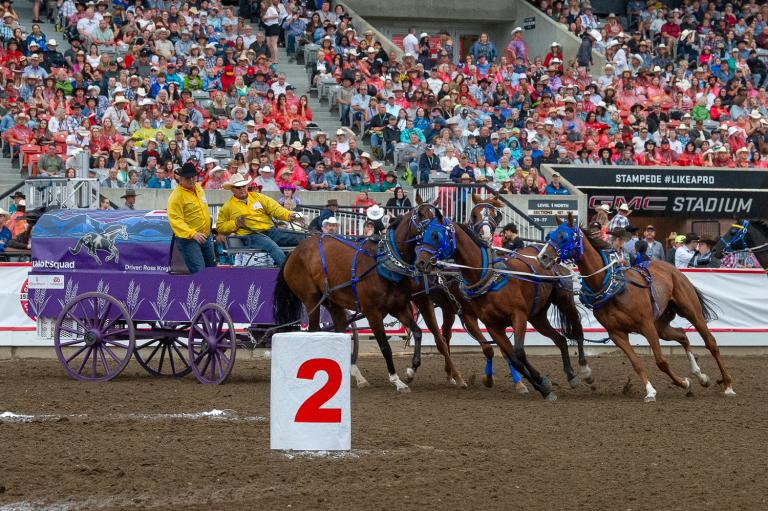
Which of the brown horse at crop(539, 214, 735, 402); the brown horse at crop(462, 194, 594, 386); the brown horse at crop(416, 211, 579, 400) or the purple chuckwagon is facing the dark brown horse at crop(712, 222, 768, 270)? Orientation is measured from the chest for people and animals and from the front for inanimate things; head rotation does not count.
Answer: the purple chuckwagon

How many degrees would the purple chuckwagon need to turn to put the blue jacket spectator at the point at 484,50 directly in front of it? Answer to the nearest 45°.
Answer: approximately 45° to its left

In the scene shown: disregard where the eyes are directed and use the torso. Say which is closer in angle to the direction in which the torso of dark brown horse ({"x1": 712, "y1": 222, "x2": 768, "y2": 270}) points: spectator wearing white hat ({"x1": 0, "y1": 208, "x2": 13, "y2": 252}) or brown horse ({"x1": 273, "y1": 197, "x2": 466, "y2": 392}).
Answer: the spectator wearing white hat

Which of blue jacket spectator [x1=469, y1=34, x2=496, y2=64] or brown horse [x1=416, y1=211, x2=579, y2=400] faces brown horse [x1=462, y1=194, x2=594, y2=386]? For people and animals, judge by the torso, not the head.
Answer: the blue jacket spectator

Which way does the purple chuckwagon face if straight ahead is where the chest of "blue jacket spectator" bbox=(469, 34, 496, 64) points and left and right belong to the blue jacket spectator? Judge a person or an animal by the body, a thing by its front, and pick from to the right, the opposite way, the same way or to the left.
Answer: to the left

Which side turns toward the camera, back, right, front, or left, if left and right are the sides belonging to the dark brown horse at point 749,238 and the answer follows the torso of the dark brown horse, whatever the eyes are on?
left

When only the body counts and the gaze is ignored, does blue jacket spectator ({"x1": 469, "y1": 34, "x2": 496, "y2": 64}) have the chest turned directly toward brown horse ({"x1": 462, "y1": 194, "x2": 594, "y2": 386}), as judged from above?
yes

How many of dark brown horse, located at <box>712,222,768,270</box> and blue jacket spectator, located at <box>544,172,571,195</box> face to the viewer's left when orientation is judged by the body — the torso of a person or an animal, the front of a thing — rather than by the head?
1

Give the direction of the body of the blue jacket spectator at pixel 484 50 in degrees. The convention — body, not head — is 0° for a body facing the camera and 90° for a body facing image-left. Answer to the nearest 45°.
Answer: approximately 0°

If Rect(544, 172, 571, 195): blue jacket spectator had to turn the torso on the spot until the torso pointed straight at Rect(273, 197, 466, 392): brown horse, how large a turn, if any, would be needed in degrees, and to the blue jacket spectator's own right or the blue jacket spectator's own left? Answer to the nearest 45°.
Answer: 0° — they already face it
